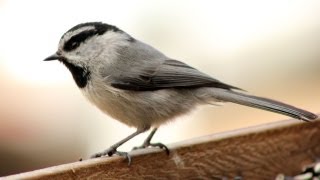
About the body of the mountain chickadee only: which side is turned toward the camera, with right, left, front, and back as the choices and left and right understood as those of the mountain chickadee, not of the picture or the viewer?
left
